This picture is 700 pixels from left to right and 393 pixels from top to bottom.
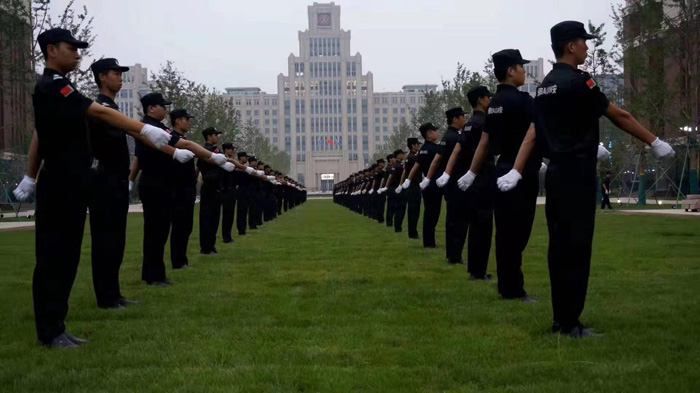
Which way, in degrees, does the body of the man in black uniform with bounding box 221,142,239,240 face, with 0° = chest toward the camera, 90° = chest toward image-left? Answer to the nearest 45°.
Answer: approximately 270°

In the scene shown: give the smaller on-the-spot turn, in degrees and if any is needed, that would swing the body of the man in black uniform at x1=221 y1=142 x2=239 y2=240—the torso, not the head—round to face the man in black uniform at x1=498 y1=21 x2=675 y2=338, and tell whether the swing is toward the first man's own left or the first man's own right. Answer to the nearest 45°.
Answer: approximately 90° to the first man's own right

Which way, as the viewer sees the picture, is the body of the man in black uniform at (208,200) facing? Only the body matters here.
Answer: to the viewer's right

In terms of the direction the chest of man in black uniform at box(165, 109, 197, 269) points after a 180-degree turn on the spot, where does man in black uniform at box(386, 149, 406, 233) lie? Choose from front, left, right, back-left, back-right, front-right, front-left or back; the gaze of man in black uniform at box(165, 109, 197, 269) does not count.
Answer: back-right

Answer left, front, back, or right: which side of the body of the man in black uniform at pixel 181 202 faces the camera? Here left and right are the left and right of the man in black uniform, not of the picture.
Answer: right

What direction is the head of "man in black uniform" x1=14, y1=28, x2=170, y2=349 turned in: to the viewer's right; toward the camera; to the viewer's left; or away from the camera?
to the viewer's right

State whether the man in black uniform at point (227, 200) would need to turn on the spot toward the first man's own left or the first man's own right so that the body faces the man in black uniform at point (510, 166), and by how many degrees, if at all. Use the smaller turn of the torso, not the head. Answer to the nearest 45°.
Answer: approximately 90° to the first man's own right
